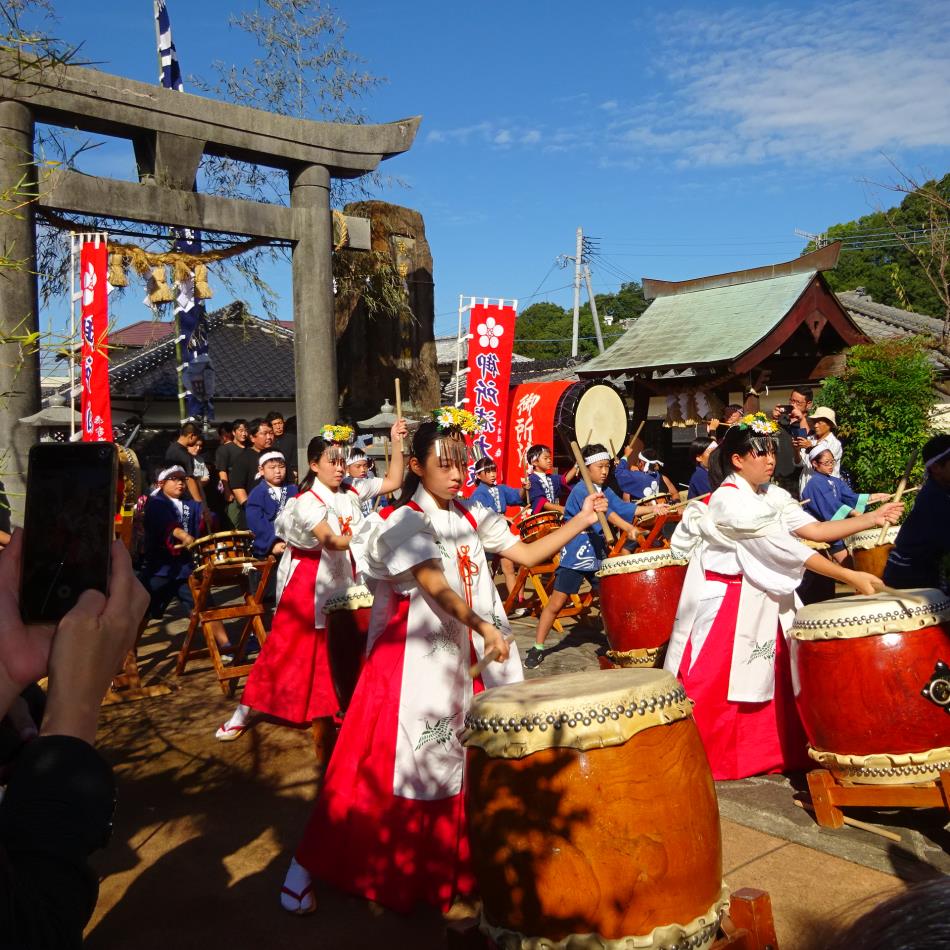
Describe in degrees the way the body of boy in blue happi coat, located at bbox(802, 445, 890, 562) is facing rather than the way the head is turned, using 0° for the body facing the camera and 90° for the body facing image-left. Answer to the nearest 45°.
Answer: approximately 315°

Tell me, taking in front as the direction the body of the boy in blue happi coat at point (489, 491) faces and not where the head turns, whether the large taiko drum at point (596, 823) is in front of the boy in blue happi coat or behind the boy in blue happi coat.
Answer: in front

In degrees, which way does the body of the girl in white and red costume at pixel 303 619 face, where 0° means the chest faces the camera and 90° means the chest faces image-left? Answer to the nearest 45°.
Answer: approximately 315°

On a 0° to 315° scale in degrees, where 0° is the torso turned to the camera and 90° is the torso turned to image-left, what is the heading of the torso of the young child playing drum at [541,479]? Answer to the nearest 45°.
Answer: approximately 315°

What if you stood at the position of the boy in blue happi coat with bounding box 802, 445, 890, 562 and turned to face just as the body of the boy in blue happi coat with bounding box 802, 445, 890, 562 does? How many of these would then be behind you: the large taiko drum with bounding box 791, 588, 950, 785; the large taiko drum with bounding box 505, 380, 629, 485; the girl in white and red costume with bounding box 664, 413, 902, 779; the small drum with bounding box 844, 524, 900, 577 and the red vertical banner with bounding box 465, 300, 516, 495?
2

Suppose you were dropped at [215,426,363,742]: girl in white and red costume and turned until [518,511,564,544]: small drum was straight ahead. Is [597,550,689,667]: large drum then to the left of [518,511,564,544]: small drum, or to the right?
right
